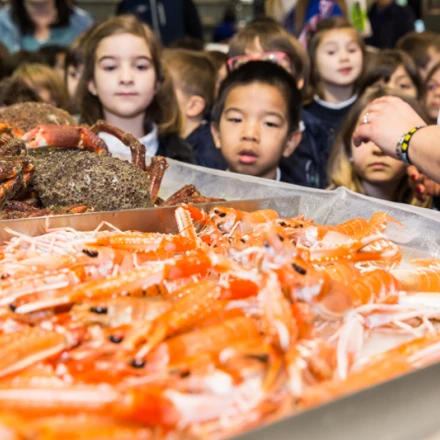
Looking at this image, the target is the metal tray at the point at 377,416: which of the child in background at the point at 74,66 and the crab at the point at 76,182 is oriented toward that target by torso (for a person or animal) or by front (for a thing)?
the child in background

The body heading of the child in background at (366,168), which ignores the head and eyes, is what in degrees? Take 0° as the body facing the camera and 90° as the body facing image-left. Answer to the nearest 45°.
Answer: approximately 0°

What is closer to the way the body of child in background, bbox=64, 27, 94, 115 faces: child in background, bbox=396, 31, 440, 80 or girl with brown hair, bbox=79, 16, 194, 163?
the girl with brown hair

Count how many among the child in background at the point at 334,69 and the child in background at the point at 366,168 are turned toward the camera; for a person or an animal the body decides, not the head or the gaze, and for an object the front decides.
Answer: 2

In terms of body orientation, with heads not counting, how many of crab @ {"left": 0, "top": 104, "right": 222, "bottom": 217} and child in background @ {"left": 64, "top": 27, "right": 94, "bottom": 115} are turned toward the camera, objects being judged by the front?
1

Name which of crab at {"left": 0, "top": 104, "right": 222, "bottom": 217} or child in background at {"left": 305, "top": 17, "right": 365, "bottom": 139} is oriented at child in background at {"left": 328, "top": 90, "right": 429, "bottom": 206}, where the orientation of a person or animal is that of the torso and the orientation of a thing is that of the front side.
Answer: child in background at {"left": 305, "top": 17, "right": 365, "bottom": 139}

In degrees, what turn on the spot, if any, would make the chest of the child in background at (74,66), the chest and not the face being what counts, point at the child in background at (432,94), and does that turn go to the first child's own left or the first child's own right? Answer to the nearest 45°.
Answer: approximately 90° to the first child's own left

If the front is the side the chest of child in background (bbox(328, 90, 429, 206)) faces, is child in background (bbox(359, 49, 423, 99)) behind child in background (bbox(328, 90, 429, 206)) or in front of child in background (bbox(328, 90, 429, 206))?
behind

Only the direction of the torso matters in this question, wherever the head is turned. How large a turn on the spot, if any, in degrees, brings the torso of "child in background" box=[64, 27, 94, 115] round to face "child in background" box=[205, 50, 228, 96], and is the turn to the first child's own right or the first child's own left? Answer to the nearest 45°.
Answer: approximately 90° to the first child's own left

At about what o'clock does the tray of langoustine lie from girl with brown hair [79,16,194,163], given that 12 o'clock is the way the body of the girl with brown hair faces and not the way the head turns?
The tray of langoustine is roughly at 12 o'clock from the girl with brown hair.
